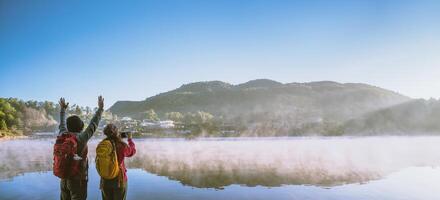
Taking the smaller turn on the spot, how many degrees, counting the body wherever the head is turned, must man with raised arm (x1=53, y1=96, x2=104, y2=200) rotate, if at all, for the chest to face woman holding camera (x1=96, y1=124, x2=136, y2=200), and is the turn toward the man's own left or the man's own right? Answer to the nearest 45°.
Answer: approximately 45° to the man's own right

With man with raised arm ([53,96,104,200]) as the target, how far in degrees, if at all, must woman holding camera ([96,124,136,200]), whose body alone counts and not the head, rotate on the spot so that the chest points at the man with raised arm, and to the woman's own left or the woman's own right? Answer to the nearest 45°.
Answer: approximately 135° to the woman's own left

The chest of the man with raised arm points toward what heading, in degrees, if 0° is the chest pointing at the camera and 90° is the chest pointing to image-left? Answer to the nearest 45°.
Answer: approximately 225°

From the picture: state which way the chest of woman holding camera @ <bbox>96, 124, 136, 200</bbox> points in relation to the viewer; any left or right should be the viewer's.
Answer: facing away from the viewer and to the right of the viewer

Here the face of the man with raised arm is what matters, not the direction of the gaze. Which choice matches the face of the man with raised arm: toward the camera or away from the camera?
away from the camera
